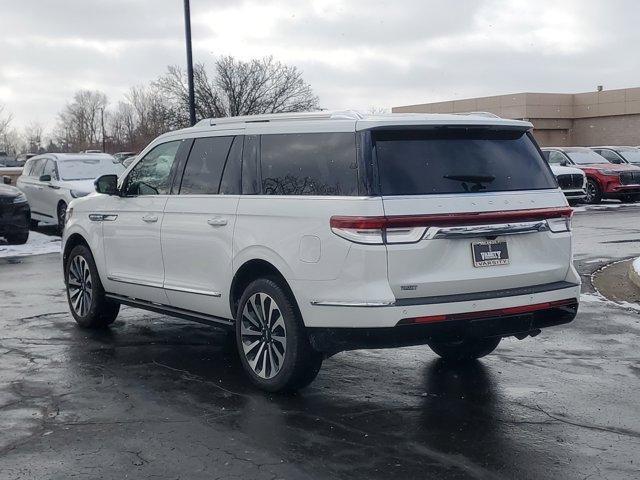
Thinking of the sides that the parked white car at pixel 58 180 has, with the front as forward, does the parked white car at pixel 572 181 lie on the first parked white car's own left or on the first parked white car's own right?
on the first parked white car's own left

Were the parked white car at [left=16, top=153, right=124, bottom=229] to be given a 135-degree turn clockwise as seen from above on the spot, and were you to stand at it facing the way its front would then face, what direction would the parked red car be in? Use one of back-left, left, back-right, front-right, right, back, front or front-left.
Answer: back

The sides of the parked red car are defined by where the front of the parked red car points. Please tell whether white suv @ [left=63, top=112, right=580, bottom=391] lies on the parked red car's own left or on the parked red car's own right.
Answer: on the parked red car's own right

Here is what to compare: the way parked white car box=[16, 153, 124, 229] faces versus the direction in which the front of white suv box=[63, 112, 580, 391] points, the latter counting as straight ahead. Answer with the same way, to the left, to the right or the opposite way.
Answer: the opposite way

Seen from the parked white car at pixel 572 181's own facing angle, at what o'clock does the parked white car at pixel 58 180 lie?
the parked white car at pixel 58 180 is roughly at 3 o'clock from the parked white car at pixel 572 181.

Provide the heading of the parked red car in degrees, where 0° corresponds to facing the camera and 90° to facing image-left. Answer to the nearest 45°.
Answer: approximately 315°

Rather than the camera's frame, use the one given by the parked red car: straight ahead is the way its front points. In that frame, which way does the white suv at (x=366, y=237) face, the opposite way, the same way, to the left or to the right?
the opposite way

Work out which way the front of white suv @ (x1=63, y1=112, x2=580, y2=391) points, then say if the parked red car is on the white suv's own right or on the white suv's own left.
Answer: on the white suv's own right

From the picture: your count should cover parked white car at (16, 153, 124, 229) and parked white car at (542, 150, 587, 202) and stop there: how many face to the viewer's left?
0

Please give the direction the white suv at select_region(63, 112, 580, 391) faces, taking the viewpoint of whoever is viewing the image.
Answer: facing away from the viewer and to the left of the viewer

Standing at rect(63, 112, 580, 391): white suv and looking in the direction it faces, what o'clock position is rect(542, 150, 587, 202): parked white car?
The parked white car is roughly at 2 o'clock from the white suv.

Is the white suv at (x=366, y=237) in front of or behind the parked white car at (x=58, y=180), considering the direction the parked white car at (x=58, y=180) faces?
in front

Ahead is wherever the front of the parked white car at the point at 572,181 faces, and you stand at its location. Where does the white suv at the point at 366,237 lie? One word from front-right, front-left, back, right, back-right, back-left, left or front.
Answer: front-right
